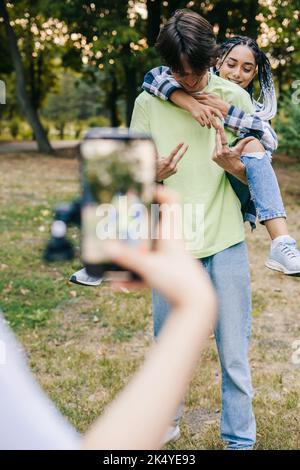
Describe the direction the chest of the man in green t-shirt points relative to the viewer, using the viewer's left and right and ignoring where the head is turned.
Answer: facing the viewer

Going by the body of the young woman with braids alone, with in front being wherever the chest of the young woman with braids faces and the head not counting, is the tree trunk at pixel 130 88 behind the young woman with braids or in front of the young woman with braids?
behind

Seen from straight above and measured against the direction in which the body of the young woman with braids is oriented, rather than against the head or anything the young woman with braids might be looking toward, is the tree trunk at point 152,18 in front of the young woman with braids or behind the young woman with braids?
behind

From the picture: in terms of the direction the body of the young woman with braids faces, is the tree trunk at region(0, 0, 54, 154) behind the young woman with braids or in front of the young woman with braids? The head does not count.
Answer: behind

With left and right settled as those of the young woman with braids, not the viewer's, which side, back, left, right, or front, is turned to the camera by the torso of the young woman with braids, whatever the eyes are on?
front

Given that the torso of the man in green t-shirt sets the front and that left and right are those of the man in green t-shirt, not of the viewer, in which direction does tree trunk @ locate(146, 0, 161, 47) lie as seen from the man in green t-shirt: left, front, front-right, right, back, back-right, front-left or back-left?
back

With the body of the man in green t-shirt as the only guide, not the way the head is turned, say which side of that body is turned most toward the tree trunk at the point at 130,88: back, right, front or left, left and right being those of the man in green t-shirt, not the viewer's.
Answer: back
